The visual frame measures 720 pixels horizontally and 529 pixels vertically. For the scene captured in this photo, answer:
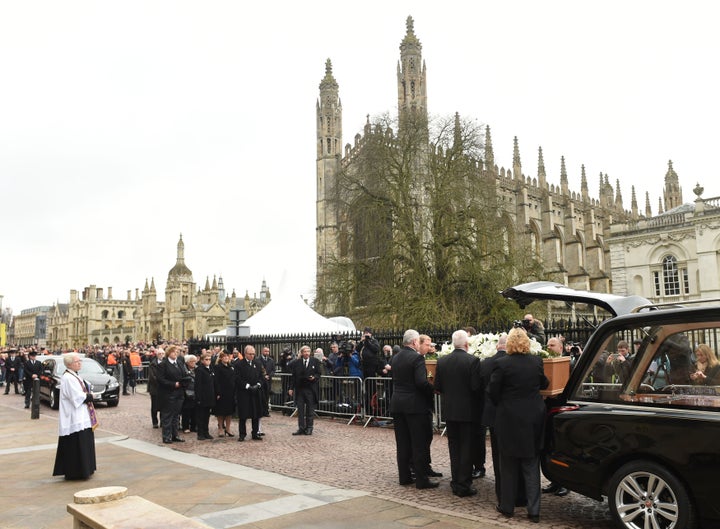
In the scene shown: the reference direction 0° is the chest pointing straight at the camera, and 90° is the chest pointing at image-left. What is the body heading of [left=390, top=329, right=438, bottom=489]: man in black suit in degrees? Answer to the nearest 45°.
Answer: approximately 225°

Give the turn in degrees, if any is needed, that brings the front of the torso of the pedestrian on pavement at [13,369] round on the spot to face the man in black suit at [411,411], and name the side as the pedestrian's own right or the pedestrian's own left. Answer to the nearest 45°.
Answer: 0° — they already face them

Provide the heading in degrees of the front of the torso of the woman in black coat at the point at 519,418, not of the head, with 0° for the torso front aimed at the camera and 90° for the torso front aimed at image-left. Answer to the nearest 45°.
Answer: approximately 180°

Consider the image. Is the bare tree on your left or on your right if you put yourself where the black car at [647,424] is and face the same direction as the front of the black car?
on your left

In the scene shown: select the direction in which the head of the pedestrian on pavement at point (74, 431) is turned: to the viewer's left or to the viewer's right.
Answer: to the viewer's right

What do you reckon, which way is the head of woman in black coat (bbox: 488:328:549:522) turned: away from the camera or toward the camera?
away from the camera

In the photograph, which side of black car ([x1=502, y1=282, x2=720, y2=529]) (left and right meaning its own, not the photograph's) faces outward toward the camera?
right

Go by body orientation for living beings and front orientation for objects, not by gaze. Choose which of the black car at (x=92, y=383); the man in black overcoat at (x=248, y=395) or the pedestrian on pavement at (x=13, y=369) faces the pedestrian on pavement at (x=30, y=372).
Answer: the pedestrian on pavement at (x=13, y=369)

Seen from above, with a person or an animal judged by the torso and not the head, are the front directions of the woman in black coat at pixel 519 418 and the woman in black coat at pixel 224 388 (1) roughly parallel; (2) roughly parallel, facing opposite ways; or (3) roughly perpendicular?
roughly perpendicular

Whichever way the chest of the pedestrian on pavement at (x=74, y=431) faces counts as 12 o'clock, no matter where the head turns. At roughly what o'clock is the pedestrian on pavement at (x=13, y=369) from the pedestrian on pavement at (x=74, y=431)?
the pedestrian on pavement at (x=13, y=369) is roughly at 9 o'clock from the pedestrian on pavement at (x=74, y=431).
